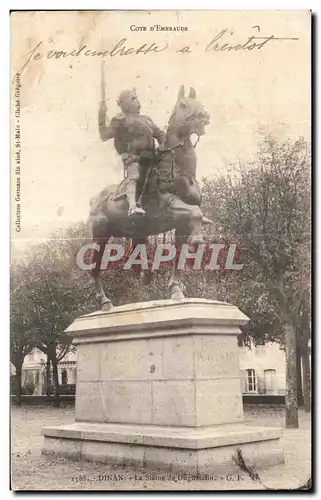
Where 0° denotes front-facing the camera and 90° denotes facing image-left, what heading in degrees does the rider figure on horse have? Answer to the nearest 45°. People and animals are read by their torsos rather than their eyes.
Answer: approximately 315°

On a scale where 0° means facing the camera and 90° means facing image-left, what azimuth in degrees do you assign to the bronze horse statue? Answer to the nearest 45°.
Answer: approximately 315°
